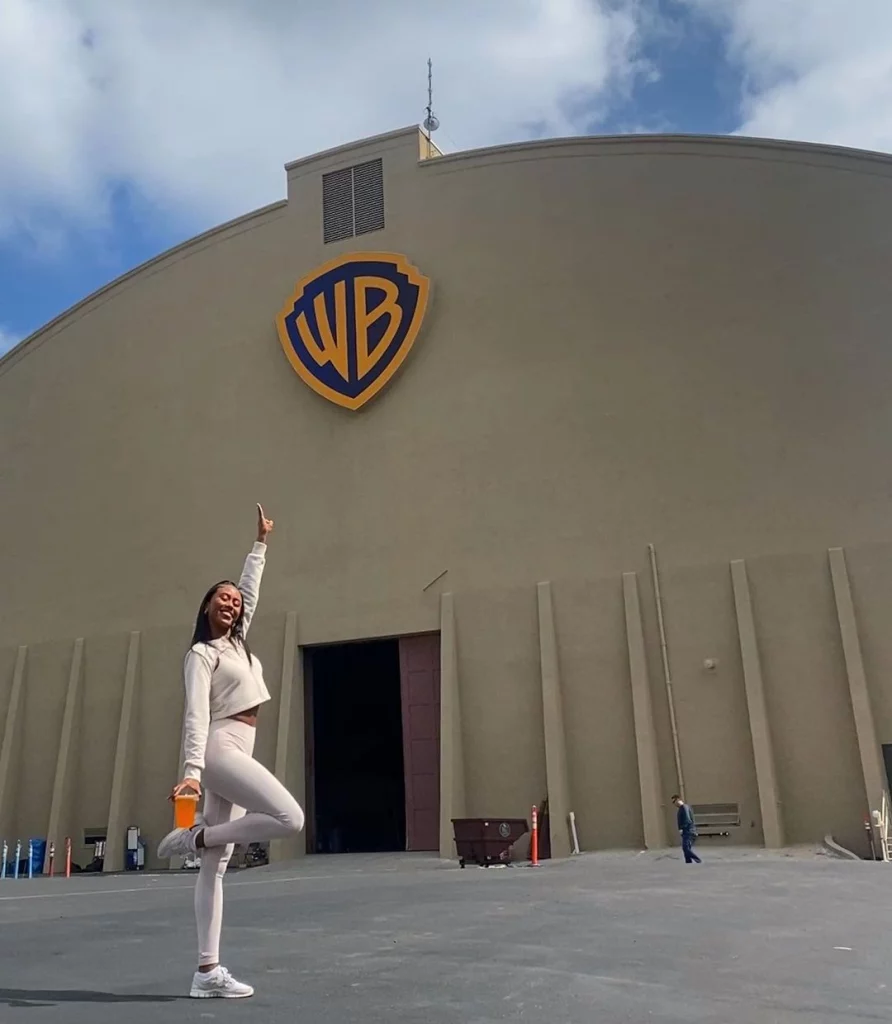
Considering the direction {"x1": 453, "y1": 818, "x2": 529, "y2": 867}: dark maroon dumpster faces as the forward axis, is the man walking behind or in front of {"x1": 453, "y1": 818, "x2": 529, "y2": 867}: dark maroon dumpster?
in front

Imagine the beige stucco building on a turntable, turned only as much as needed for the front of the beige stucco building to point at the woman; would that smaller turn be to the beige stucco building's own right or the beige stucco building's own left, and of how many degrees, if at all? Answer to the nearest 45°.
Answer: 0° — it already faces them

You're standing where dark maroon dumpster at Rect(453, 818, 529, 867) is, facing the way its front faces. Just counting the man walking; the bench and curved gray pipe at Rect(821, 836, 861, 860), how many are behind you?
0

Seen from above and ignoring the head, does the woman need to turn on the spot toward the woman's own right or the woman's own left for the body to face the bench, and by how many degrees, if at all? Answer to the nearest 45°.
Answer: approximately 90° to the woman's own left

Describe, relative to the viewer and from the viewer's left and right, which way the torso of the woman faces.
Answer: facing the viewer and to the right of the viewer

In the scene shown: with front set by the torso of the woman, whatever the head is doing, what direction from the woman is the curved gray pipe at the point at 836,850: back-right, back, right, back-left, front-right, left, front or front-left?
left

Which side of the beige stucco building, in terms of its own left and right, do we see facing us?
front
